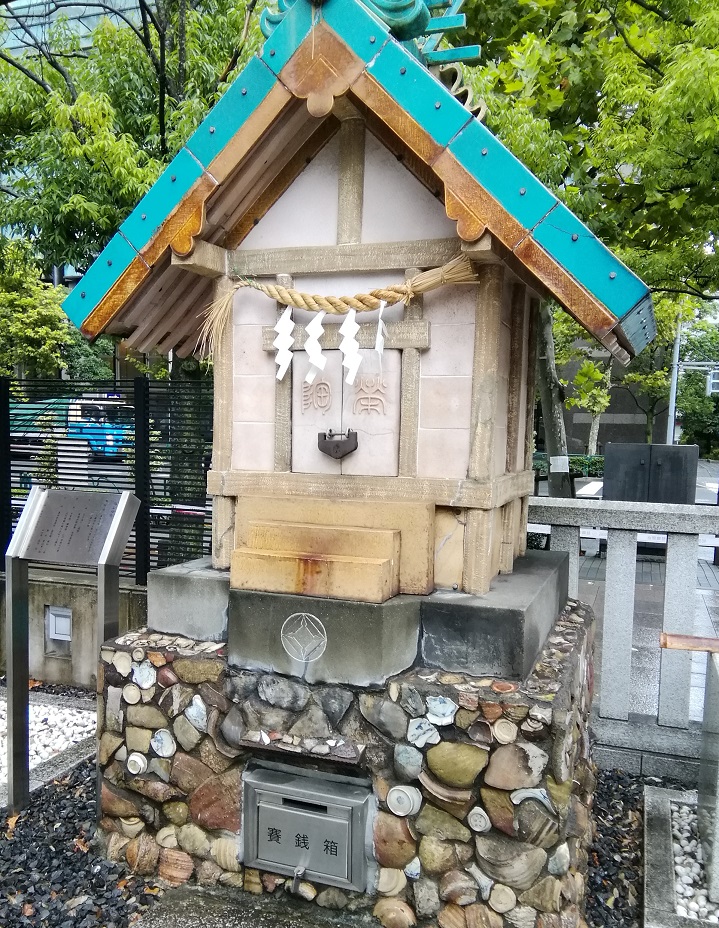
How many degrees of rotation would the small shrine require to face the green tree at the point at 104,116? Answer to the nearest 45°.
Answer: approximately 135° to its right

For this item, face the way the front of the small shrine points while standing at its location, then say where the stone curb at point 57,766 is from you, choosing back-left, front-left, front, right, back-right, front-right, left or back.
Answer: back-right

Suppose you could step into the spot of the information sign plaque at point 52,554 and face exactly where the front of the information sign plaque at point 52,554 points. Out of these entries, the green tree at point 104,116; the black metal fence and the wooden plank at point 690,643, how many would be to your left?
1

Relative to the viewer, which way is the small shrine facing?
toward the camera

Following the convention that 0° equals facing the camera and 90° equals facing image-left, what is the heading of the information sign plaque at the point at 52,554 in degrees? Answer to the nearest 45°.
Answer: approximately 45°

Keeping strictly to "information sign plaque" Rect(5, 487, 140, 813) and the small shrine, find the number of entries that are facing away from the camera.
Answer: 0

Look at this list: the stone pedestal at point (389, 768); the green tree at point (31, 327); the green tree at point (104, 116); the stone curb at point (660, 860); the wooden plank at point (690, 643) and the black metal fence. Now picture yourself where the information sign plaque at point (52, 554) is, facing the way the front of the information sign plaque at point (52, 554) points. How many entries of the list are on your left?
3

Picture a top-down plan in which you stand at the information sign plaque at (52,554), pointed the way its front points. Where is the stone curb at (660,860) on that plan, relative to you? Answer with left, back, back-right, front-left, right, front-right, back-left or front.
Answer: left

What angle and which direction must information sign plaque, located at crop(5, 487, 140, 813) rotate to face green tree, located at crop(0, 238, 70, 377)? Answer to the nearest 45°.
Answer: approximately 135° to its right

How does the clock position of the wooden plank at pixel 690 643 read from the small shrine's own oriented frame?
The wooden plank is roughly at 9 o'clock from the small shrine.

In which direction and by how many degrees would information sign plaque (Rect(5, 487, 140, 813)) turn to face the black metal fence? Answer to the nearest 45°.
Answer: approximately 135° to its right

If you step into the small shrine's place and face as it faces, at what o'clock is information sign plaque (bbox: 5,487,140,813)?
The information sign plaque is roughly at 4 o'clock from the small shrine.
